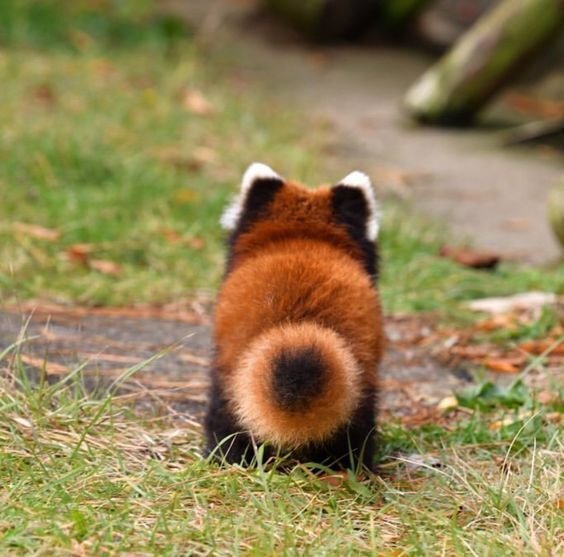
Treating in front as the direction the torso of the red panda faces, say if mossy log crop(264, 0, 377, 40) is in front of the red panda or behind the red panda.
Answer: in front

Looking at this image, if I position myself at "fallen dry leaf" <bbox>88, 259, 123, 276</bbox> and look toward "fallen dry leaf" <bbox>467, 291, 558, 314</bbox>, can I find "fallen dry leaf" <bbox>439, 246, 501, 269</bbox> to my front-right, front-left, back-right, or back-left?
front-left

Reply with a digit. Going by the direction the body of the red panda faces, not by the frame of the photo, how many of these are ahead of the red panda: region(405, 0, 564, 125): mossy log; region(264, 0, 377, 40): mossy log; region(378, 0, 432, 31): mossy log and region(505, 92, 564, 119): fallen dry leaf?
4

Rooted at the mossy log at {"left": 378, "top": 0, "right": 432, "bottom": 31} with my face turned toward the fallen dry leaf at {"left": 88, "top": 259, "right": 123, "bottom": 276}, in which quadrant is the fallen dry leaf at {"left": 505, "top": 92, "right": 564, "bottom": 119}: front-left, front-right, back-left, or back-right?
front-left

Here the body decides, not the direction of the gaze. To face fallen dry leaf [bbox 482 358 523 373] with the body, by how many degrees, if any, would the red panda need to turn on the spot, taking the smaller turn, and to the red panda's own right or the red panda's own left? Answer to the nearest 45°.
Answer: approximately 45° to the red panda's own right

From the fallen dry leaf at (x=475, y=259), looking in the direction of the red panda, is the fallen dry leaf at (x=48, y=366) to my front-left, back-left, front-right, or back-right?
front-right

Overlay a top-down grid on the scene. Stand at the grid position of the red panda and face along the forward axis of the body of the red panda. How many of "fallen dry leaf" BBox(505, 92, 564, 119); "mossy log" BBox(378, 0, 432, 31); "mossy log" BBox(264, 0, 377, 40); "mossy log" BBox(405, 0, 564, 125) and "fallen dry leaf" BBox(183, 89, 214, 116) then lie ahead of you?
5

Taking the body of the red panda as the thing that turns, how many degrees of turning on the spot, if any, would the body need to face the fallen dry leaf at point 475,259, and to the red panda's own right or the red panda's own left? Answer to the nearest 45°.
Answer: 0° — it already faces it

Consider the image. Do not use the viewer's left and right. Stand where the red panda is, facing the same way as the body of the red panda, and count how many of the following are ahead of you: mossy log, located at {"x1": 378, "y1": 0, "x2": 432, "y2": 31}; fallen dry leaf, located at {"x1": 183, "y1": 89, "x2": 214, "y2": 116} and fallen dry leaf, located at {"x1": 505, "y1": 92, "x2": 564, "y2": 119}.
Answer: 3

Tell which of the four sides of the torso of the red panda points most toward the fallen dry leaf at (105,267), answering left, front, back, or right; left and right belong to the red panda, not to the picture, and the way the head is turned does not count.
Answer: front

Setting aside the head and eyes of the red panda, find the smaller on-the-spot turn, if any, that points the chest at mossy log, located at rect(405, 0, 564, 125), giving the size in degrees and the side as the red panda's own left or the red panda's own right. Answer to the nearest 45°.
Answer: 0° — it already faces it

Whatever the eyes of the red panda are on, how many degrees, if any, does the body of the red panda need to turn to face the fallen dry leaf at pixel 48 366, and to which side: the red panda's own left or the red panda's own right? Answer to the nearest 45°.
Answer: approximately 45° to the red panda's own left

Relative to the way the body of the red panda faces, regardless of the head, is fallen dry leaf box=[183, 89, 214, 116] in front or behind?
in front

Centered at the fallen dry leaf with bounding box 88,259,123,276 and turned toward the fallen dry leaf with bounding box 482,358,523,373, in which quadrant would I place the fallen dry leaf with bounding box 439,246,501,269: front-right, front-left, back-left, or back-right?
front-left

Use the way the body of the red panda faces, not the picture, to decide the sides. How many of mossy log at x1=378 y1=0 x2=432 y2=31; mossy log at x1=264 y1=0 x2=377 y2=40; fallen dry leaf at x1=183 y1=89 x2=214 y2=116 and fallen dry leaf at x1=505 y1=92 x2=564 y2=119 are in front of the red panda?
4

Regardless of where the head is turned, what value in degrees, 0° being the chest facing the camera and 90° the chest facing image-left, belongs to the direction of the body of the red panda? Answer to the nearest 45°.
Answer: approximately 180°

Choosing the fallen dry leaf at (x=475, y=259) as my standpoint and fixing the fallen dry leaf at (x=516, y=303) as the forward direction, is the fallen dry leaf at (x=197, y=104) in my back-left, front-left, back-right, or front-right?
back-right

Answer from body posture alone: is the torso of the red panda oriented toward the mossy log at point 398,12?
yes
